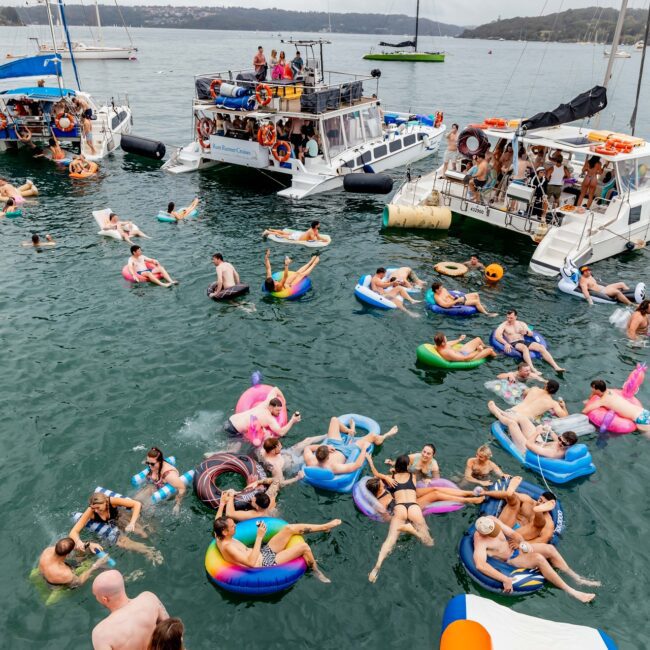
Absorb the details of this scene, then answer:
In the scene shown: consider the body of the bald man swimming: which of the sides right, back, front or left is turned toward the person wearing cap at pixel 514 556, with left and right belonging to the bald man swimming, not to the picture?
right

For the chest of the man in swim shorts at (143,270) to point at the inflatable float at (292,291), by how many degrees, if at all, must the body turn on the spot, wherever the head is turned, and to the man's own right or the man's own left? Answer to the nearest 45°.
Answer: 0° — they already face it

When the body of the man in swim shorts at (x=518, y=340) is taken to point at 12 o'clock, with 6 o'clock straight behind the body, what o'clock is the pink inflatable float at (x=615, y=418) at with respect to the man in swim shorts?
The pink inflatable float is roughly at 12 o'clock from the man in swim shorts.

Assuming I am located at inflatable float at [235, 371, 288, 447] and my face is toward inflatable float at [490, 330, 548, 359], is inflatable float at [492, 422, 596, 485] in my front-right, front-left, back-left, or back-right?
front-right

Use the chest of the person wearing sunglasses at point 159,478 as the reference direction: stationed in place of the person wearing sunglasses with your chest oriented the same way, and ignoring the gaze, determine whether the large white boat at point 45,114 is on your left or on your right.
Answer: on your right

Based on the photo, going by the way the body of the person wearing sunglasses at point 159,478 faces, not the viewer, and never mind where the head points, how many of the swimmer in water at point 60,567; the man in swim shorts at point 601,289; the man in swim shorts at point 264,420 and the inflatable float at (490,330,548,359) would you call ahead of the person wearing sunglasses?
1

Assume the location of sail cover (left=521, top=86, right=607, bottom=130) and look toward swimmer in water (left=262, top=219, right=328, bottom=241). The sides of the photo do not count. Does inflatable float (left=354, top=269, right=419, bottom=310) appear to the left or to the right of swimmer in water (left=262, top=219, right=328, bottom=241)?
left

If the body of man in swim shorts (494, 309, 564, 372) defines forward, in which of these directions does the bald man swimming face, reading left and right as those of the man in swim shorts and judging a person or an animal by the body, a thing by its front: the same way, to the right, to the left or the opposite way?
the opposite way

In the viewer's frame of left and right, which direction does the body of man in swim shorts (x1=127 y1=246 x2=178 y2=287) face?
facing the viewer and to the right of the viewer

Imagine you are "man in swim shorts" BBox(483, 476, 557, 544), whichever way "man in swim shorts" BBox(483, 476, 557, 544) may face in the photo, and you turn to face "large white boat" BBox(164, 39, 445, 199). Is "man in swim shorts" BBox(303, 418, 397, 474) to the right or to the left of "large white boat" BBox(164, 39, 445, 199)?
left

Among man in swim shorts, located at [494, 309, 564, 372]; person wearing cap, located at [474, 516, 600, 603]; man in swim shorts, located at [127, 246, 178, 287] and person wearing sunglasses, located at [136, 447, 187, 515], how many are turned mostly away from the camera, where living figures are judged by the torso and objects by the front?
0

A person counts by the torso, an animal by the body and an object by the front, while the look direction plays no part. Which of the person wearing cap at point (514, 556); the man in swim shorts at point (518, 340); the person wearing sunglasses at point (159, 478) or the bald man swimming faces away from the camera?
the bald man swimming

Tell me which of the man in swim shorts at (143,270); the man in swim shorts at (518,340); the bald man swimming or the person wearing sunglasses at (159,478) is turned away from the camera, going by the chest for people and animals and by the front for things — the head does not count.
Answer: the bald man swimming

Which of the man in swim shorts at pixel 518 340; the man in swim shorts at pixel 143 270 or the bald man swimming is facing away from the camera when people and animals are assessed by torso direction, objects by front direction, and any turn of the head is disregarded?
the bald man swimming

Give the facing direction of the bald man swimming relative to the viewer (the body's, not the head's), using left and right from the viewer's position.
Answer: facing away from the viewer
